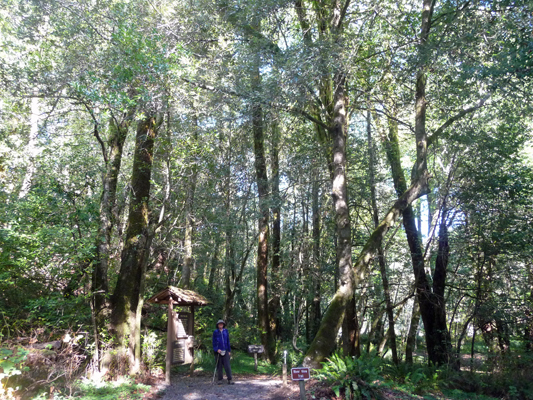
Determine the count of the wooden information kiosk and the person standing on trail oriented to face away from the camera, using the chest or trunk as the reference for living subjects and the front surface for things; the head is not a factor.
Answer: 0

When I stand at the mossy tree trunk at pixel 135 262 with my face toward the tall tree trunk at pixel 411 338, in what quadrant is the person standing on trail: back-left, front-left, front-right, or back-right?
front-right

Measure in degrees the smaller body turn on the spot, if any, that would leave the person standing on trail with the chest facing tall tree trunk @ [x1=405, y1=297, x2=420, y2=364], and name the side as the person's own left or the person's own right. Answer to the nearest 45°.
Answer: approximately 135° to the person's own left

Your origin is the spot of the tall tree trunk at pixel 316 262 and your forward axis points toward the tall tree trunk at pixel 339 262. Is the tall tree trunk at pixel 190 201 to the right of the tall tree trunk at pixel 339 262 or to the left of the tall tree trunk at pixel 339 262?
right

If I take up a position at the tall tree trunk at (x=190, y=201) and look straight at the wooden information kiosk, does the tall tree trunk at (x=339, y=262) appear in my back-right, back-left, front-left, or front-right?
front-left

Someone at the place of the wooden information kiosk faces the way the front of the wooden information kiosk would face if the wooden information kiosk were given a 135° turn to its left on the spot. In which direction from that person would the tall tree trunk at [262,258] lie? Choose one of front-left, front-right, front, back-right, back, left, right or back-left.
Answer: front-right

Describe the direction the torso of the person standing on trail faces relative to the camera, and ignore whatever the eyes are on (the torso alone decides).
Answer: toward the camera

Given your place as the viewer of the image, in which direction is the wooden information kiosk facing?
facing the viewer and to the right of the viewer

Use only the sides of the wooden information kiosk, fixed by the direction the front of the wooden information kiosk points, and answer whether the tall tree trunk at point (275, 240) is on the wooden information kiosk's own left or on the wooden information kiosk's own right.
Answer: on the wooden information kiosk's own left

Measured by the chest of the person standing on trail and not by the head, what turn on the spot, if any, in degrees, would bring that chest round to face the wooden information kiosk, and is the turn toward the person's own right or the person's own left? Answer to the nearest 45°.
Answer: approximately 135° to the person's own right

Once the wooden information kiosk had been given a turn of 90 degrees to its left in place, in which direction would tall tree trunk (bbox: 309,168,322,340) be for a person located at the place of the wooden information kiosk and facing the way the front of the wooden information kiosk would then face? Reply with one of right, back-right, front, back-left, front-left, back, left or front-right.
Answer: front
